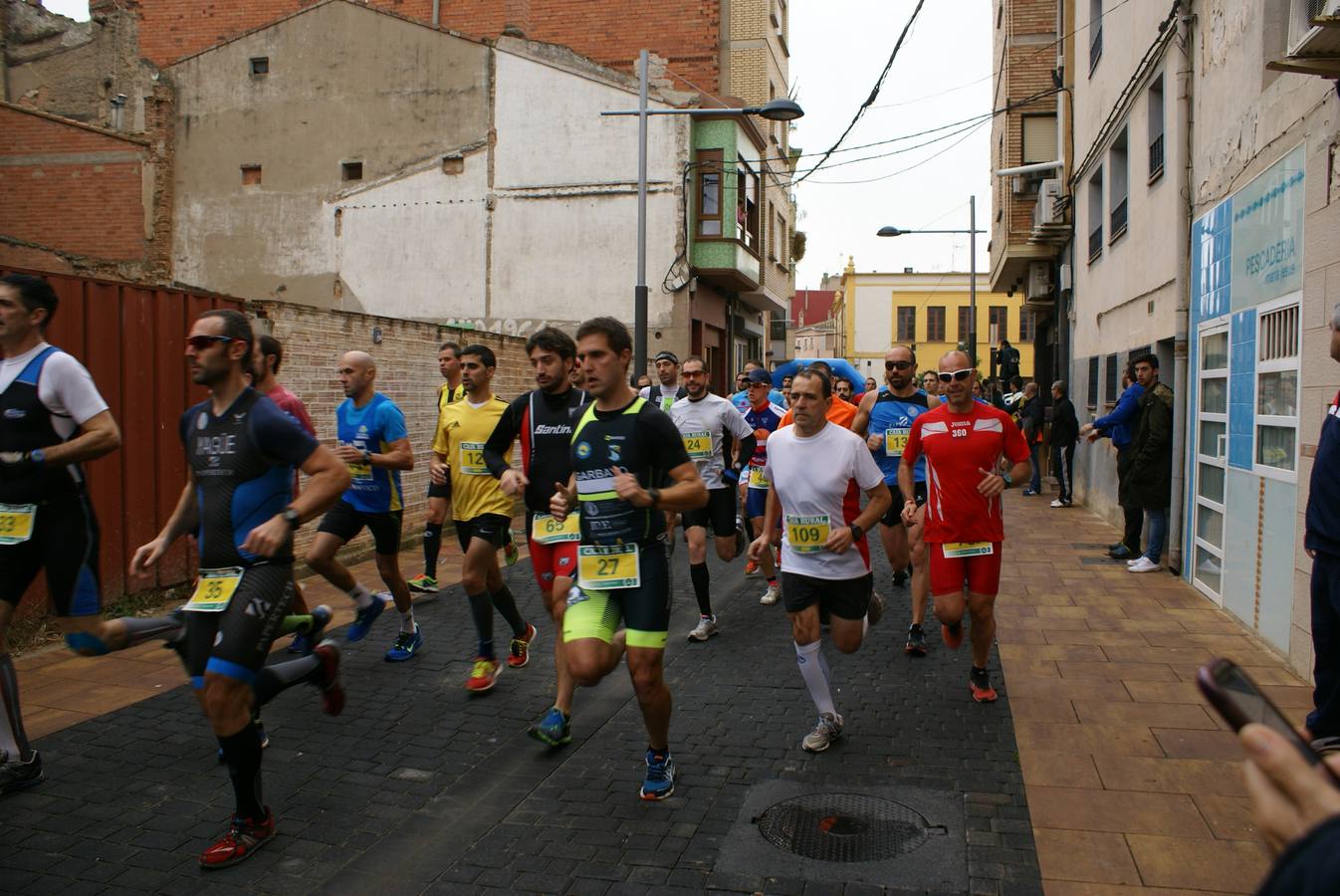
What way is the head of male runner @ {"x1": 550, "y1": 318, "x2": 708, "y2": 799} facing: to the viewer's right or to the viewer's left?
to the viewer's left

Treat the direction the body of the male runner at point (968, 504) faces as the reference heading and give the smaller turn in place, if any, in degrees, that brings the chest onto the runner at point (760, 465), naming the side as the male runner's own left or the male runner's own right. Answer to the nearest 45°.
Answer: approximately 135° to the male runner's own right

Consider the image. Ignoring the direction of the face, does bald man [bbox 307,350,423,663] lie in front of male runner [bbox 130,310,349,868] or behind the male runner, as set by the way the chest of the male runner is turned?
behind

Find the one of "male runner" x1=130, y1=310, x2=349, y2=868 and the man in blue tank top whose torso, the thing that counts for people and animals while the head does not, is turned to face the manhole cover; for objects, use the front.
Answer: the man in blue tank top

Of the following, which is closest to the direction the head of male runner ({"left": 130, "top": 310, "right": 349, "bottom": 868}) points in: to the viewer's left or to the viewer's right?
to the viewer's left
